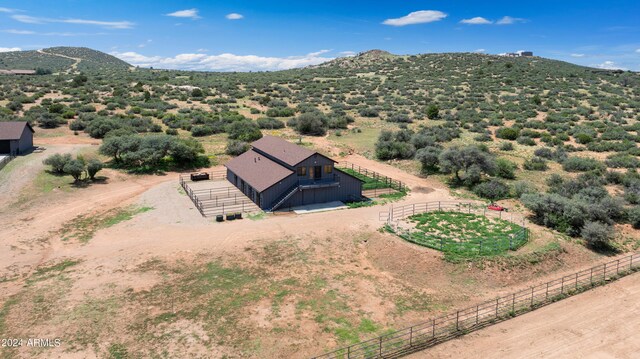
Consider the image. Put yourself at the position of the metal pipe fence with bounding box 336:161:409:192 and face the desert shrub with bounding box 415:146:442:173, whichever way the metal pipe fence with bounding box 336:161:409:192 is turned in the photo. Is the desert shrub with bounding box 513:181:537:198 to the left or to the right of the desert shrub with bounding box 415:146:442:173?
right

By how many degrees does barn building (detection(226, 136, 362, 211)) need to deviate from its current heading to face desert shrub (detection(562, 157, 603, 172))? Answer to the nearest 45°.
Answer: approximately 45° to its left

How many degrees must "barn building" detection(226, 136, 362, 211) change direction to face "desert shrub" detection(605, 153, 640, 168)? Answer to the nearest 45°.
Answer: approximately 45° to its left

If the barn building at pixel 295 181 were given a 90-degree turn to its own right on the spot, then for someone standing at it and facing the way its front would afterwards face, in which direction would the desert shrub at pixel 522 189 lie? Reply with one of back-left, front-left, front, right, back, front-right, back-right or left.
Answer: back-left

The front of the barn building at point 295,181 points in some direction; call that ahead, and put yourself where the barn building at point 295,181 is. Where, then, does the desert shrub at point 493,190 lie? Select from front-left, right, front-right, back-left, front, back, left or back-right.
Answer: front-left

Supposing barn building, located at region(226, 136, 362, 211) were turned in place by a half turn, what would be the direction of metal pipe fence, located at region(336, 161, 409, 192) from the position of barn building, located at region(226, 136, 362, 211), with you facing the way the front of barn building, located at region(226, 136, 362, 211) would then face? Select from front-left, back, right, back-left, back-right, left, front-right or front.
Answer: right

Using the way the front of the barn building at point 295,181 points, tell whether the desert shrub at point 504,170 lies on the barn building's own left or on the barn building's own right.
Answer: on the barn building's own left

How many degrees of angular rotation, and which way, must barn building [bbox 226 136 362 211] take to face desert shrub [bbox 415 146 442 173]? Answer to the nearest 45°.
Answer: approximately 90° to its left

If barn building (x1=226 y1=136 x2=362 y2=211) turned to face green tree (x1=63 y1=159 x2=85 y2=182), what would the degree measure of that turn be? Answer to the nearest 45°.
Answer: approximately 135° to its right

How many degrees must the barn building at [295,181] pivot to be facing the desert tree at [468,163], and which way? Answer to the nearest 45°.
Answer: approximately 45° to its left

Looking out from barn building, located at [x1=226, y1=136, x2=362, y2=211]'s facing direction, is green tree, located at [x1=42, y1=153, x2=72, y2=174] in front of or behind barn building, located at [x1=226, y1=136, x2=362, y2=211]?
behind

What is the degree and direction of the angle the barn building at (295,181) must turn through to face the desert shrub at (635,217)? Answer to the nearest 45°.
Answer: approximately 45° to its left

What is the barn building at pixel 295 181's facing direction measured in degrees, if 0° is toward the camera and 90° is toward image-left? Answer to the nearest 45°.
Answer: approximately 315°

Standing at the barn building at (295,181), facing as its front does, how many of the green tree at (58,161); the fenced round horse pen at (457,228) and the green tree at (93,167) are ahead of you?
1

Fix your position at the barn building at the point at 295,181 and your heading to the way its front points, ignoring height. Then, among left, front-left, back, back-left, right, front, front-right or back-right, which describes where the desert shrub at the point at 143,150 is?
back

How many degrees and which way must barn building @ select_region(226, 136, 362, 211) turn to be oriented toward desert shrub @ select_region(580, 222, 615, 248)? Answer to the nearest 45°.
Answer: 0° — it already faces it

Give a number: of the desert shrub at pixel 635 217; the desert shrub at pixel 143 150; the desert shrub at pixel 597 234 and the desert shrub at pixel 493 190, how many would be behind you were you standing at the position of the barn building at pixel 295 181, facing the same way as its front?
1

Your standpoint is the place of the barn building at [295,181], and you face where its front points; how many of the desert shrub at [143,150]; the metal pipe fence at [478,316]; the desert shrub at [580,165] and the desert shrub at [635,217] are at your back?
1
